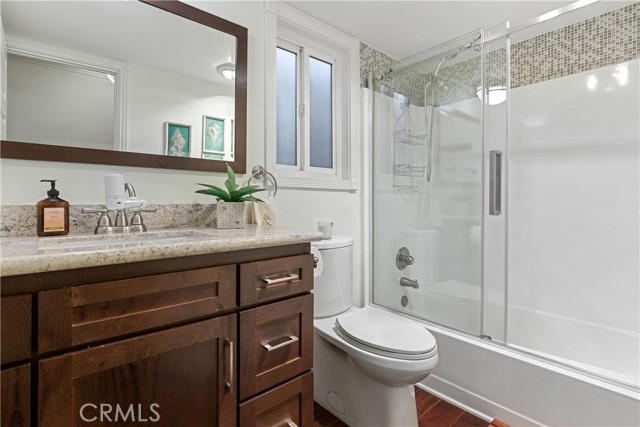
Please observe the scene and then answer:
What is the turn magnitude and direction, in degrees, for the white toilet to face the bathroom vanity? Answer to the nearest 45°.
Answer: approximately 90° to its right

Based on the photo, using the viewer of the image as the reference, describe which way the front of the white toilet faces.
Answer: facing the viewer and to the right of the viewer

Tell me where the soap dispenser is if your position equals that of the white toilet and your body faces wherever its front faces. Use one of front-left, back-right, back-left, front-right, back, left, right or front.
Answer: right
